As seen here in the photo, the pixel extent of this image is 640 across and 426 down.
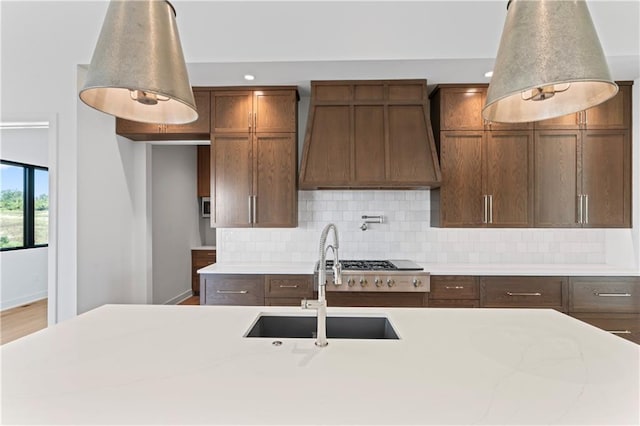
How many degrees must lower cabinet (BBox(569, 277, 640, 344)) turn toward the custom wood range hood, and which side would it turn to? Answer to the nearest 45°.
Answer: approximately 45° to its right

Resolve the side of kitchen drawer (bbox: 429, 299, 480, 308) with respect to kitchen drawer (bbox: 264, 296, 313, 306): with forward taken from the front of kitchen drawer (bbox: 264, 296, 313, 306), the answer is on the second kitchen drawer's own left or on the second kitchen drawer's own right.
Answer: on the second kitchen drawer's own left

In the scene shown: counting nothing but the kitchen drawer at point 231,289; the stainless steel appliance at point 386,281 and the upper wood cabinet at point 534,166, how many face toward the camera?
3

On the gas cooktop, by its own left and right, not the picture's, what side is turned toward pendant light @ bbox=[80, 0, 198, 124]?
front

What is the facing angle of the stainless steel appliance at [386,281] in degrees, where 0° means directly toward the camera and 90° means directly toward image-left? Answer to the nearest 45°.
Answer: approximately 0°

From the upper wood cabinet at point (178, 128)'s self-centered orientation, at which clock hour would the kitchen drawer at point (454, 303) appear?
The kitchen drawer is roughly at 10 o'clock from the upper wood cabinet.

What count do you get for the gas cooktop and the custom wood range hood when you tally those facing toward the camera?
2

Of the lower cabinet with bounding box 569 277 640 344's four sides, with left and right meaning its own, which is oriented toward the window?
right

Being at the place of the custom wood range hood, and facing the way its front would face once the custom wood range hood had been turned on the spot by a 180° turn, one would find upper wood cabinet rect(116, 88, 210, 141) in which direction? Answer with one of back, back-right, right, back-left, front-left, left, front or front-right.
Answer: left

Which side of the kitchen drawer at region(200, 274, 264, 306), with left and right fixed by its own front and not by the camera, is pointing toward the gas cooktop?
left

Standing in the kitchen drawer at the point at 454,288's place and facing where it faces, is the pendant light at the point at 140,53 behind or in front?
in front

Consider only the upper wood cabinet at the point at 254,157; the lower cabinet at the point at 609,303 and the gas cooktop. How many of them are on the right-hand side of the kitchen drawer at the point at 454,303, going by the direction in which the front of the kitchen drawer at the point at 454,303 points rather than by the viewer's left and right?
2

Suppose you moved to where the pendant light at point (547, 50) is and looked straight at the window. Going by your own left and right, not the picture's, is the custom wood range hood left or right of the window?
right
